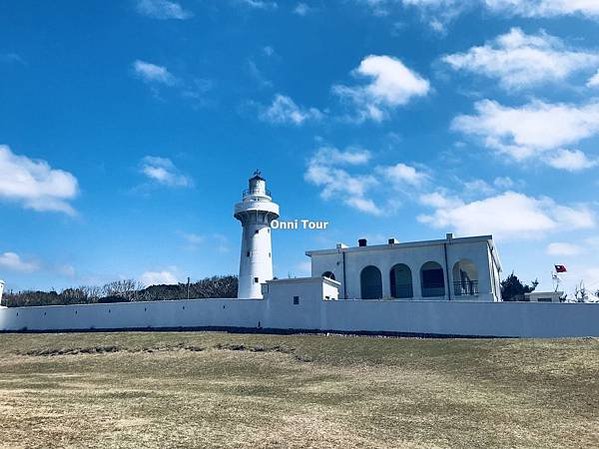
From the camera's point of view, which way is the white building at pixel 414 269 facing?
toward the camera

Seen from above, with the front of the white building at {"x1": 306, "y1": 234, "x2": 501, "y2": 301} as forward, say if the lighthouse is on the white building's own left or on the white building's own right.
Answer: on the white building's own right

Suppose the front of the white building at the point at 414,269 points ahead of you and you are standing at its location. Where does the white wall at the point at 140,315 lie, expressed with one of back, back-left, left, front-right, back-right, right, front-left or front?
right

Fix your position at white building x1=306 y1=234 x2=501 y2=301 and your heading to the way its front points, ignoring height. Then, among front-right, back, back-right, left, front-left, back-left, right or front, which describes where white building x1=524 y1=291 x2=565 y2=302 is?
back-left

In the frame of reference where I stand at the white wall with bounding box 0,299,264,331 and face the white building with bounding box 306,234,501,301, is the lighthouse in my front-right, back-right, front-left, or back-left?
front-left

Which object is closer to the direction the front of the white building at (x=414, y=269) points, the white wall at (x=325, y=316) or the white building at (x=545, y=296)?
the white wall
